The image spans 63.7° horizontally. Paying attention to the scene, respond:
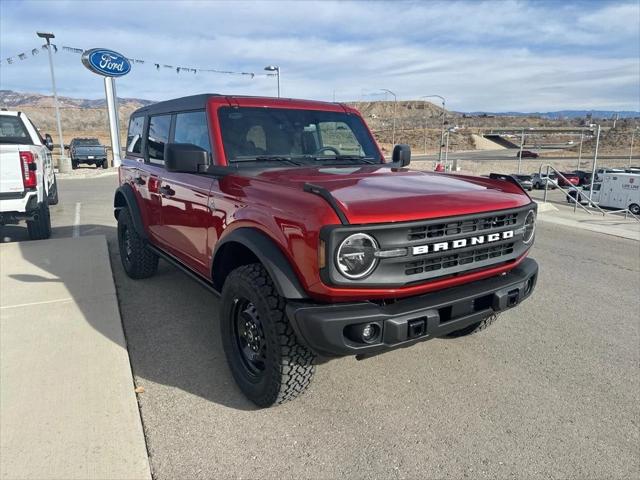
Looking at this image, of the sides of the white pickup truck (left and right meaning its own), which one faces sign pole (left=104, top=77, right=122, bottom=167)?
front

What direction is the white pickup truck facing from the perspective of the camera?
away from the camera

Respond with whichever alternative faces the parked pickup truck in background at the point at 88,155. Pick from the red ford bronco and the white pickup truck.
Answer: the white pickup truck

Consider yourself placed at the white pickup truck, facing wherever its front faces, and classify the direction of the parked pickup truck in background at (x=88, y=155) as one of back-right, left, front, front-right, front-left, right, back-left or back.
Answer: front

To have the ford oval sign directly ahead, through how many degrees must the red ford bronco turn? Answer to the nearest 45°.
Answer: approximately 180°

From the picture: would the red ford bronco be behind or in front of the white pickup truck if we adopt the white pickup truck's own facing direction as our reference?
behind

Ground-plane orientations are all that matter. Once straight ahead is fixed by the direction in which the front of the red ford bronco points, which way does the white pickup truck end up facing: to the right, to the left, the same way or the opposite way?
the opposite way

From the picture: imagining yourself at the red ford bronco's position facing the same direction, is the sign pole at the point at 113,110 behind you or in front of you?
behind

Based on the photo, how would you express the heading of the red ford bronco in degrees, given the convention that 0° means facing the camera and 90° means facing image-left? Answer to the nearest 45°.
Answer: approximately 315°

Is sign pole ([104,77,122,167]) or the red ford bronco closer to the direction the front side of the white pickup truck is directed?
the sign pole

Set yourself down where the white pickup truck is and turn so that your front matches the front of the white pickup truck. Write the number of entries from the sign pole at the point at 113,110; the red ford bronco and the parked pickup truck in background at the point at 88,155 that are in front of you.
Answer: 2

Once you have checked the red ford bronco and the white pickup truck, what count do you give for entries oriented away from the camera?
1

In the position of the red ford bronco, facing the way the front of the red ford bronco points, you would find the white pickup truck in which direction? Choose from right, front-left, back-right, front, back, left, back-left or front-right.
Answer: back

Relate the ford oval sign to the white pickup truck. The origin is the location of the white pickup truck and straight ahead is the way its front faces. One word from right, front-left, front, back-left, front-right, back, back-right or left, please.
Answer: front

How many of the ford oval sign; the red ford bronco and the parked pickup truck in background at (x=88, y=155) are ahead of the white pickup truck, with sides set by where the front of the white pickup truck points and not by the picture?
2

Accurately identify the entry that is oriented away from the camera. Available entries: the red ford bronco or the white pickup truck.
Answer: the white pickup truck
